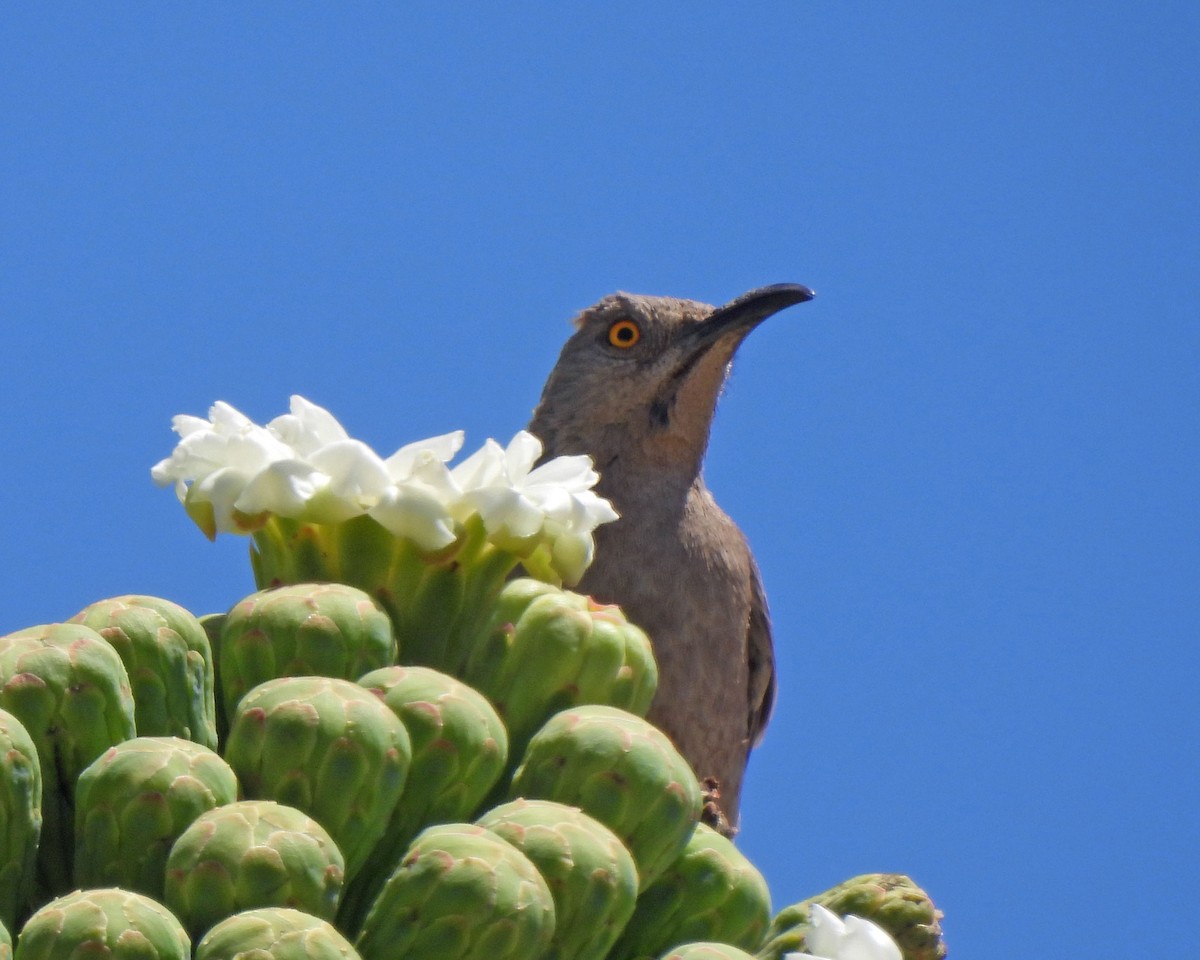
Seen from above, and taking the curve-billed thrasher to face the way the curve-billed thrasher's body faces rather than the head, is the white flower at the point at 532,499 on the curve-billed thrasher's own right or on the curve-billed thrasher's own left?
on the curve-billed thrasher's own right
